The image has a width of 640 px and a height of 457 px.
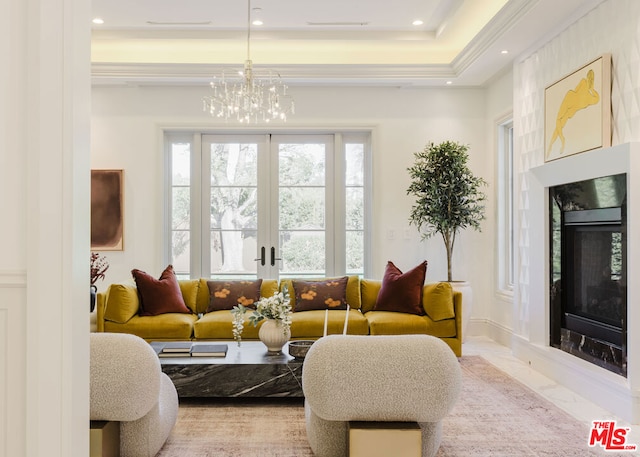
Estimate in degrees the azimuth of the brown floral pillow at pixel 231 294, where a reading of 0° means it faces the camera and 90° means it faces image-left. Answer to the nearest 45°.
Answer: approximately 0°

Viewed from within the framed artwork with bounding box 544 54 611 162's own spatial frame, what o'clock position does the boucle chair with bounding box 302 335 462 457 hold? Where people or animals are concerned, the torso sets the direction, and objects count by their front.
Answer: The boucle chair is roughly at 11 o'clock from the framed artwork.

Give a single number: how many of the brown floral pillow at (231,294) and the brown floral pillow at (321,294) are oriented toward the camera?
2

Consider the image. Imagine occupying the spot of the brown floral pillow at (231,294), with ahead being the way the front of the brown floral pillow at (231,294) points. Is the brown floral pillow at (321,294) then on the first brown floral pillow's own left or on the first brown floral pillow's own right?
on the first brown floral pillow's own left

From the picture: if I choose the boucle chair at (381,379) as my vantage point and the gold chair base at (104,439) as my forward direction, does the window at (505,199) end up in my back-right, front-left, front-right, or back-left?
back-right

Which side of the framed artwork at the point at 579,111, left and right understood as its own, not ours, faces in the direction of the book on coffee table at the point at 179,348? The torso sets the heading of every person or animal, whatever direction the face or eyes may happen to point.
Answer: front

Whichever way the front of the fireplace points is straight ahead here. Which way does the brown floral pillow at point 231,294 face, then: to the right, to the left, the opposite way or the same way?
to the left

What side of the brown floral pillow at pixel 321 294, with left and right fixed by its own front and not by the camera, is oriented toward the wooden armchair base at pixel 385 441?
front

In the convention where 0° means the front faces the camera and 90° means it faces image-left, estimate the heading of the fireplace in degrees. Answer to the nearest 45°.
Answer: approximately 45°

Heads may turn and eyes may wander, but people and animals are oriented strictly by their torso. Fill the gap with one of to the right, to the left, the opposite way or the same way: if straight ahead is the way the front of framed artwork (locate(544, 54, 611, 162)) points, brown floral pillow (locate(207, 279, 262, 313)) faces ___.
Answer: to the left

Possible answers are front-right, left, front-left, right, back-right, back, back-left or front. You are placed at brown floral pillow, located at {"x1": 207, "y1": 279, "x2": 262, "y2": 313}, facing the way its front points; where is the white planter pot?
left

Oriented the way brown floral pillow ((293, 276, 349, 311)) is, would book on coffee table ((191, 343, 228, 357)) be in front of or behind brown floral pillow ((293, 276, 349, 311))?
in front

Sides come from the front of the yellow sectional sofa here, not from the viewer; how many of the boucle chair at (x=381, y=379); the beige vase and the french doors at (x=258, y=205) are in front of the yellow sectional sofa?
2

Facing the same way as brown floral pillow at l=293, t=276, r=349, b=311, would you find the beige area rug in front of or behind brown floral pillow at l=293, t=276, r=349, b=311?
in front

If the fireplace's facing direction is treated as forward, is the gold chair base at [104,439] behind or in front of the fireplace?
in front
